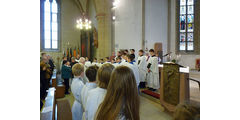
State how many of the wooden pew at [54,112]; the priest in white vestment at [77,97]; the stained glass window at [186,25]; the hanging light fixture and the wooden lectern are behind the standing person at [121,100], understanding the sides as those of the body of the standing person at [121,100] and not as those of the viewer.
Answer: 0

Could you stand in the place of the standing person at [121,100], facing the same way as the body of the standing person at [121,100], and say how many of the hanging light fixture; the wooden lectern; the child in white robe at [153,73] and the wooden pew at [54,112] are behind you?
0

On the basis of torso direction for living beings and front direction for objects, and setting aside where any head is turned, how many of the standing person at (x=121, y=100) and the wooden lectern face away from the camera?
1

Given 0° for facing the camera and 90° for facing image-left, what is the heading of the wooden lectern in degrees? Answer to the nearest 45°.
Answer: approximately 45°

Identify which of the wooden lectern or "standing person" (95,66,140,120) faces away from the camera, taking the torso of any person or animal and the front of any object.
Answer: the standing person

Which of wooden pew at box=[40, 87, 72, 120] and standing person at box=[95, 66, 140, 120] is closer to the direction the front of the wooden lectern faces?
the wooden pew

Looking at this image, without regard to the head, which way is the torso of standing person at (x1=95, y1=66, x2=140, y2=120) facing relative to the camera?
away from the camera

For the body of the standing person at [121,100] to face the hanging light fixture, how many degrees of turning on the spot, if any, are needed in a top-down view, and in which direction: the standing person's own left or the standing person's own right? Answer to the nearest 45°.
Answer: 0° — they already face it

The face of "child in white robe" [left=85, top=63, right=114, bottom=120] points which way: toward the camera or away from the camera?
away from the camera

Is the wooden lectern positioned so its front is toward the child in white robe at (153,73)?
no

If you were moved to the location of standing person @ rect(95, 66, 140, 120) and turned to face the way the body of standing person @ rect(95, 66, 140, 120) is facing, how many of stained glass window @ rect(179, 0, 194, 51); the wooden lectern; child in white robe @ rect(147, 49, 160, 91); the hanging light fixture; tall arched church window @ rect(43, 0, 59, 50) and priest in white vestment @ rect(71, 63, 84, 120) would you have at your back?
0

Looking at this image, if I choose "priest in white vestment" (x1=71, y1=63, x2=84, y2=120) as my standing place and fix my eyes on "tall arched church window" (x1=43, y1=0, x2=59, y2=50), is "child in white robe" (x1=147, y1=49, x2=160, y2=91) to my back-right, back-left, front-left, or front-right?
front-right

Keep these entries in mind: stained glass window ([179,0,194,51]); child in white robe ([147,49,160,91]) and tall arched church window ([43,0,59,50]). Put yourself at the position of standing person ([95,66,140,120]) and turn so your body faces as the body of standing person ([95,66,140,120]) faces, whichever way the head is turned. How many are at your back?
0

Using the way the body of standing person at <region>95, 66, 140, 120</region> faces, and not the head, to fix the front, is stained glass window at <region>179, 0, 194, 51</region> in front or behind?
in front
